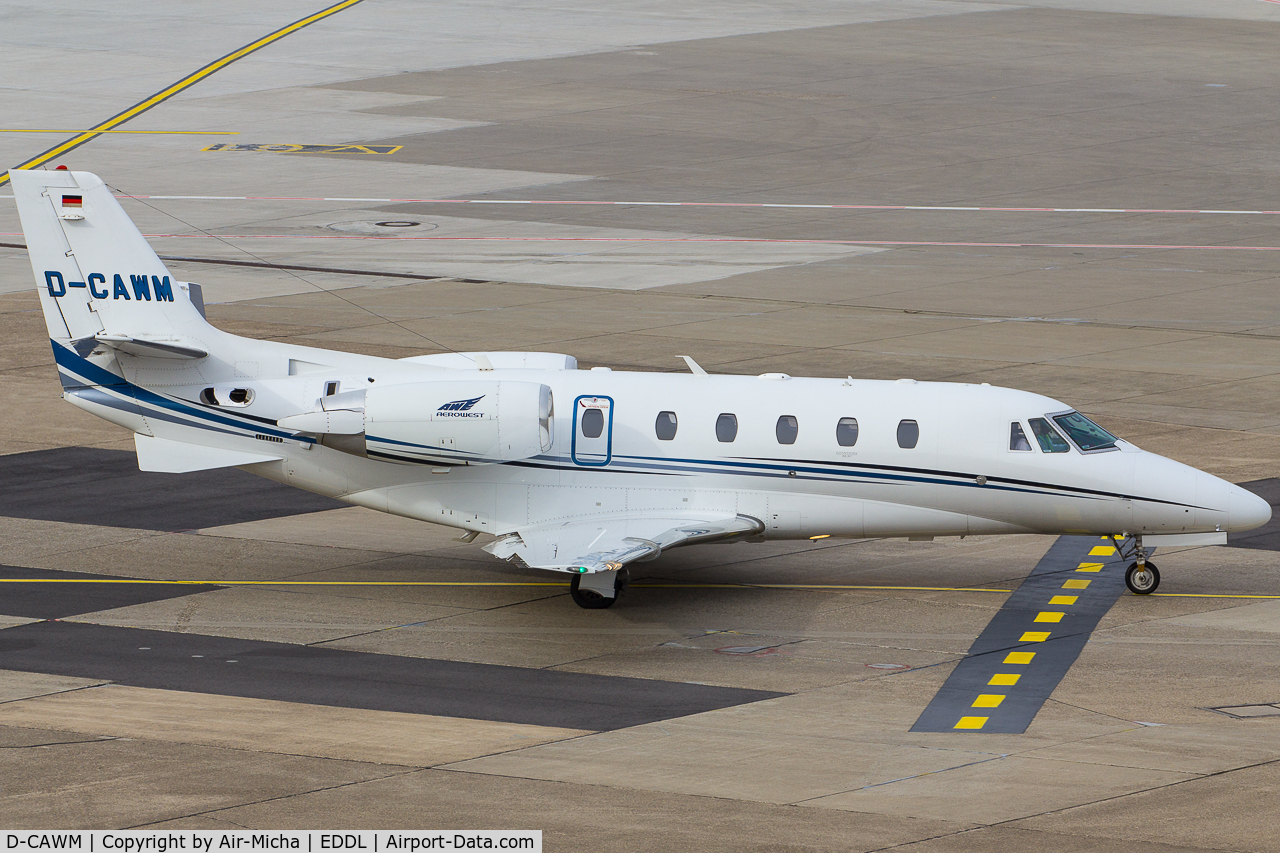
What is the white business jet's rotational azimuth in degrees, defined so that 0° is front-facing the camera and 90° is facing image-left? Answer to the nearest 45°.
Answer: approximately 270°
